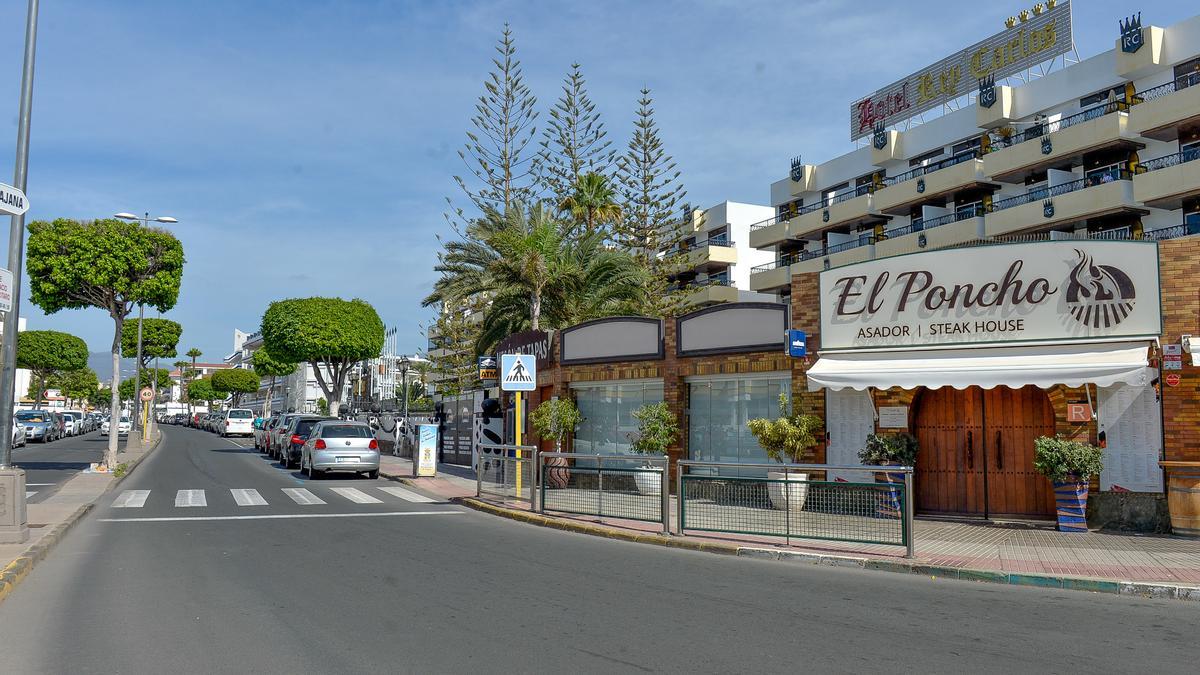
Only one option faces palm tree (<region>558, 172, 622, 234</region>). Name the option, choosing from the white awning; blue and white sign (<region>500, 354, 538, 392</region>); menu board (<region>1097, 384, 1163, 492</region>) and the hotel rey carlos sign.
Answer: the hotel rey carlos sign

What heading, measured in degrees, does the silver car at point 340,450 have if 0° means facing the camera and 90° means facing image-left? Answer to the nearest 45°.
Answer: approximately 180°

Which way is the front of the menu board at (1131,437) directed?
toward the camera

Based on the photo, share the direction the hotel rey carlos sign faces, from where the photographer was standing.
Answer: facing the viewer and to the left of the viewer

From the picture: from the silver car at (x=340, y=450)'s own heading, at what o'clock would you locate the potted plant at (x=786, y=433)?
The potted plant is roughly at 5 o'clock from the silver car.

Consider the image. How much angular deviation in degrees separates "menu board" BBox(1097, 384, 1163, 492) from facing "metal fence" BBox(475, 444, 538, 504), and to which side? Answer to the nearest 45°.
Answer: approximately 90° to its right

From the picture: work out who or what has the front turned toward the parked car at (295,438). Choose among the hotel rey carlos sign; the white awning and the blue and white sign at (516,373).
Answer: the hotel rey carlos sign

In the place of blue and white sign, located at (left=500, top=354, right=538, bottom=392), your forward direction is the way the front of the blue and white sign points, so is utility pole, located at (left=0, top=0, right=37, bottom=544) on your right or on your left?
on your right

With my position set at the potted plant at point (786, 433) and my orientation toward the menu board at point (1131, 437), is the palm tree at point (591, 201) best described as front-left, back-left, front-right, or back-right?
back-left

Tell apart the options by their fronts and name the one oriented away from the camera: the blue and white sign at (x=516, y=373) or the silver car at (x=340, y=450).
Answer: the silver car

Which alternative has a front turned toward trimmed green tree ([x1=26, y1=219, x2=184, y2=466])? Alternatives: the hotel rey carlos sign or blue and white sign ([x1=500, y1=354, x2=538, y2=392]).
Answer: the hotel rey carlos sign

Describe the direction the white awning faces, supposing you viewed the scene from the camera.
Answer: facing the viewer

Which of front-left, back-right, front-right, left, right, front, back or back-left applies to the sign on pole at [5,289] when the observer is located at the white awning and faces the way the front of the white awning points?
front-right

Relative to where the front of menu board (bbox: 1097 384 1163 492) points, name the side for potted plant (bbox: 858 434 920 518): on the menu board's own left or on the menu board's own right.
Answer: on the menu board's own right
